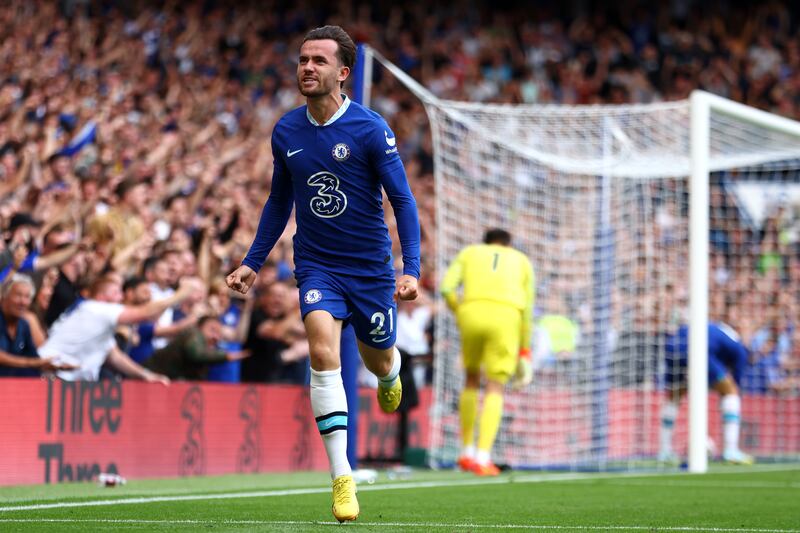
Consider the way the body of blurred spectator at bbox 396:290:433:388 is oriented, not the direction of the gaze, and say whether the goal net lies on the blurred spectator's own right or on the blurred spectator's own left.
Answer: on the blurred spectator's own left

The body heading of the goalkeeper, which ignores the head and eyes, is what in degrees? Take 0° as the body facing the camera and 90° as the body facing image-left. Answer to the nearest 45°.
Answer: approximately 180°

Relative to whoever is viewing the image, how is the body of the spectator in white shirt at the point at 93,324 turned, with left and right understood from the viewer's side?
facing to the right of the viewer

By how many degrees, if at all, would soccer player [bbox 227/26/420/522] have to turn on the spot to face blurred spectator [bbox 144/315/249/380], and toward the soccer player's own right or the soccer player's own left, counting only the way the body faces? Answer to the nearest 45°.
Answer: approximately 135° to the soccer player's own right

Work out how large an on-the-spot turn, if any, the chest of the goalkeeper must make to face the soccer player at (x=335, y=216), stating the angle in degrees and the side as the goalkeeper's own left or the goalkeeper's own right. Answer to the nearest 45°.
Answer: approximately 180°

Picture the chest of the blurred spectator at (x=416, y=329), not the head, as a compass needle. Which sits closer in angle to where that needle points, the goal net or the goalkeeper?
the goalkeeper

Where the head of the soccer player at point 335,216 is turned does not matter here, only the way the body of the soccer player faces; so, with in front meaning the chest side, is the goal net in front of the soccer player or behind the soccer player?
behind

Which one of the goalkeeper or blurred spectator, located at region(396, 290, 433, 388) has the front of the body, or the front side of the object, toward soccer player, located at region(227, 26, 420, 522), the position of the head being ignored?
the blurred spectator

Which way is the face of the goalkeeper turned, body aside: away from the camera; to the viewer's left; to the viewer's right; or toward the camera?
away from the camera
